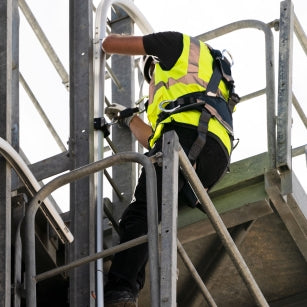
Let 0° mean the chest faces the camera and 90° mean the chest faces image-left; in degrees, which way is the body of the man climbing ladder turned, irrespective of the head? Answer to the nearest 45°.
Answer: approximately 90°

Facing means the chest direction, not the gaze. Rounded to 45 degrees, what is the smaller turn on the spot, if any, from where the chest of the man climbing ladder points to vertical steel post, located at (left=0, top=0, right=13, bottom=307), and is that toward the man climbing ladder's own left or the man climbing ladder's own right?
approximately 45° to the man climbing ladder's own left
